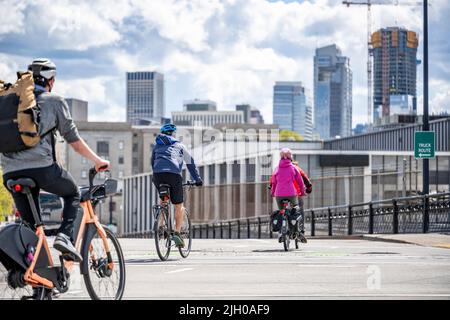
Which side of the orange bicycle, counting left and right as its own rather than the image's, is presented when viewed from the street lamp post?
front

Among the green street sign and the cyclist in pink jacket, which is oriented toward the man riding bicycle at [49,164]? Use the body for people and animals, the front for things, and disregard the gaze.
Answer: the green street sign

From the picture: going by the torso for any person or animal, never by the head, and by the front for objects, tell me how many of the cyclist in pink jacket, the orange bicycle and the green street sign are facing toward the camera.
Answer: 1

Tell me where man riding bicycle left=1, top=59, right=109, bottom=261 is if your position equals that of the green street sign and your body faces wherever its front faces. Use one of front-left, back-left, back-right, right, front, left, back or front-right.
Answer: front

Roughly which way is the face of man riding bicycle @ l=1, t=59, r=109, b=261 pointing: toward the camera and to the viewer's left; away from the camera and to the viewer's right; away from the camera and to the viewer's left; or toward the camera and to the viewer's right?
away from the camera and to the viewer's right

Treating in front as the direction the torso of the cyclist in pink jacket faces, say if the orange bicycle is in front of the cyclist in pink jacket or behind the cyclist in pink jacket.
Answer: behind

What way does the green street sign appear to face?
toward the camera

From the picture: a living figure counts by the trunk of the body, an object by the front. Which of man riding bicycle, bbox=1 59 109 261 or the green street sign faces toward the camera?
the green street sign

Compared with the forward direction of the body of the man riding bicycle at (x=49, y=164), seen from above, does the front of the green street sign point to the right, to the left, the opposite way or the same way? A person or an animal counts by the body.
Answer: the opposite way

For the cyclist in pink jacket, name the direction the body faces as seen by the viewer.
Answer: away from the camera

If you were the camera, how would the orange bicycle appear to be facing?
facing away from the viewer and to the right of the viewer

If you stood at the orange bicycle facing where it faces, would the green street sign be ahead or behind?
ahead

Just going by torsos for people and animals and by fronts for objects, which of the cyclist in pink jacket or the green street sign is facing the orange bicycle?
the green street sign

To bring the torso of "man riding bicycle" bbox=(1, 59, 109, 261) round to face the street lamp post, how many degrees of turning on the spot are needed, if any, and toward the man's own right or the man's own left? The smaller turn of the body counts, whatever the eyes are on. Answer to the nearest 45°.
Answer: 0° — they already face it

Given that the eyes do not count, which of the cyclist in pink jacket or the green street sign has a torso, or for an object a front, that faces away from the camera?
the cyclist in pink jacket
